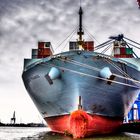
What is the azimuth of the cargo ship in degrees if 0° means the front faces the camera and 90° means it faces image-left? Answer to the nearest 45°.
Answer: approximately 0°
